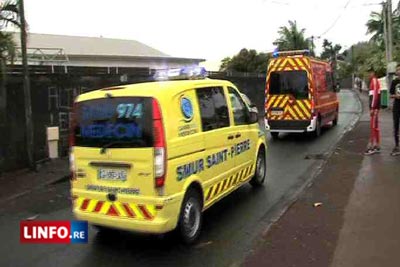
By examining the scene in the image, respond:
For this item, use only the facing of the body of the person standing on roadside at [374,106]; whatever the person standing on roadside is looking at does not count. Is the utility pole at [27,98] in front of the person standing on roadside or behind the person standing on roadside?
in front

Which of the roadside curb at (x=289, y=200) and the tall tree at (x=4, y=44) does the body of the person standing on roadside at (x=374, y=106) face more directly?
the tall tree

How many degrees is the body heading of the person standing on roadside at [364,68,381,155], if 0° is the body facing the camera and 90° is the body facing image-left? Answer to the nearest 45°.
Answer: approximately 90°

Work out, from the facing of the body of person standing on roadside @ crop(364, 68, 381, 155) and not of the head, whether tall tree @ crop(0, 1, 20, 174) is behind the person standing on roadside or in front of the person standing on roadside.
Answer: in front

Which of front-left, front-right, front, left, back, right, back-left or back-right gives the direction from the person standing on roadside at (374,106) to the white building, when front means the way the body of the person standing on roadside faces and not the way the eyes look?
front-right

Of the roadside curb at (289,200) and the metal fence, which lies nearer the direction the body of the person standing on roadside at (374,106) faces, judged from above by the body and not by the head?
the metal fence

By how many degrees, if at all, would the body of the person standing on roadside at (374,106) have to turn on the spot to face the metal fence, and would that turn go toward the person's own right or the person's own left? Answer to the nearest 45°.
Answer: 0° — they already face it
